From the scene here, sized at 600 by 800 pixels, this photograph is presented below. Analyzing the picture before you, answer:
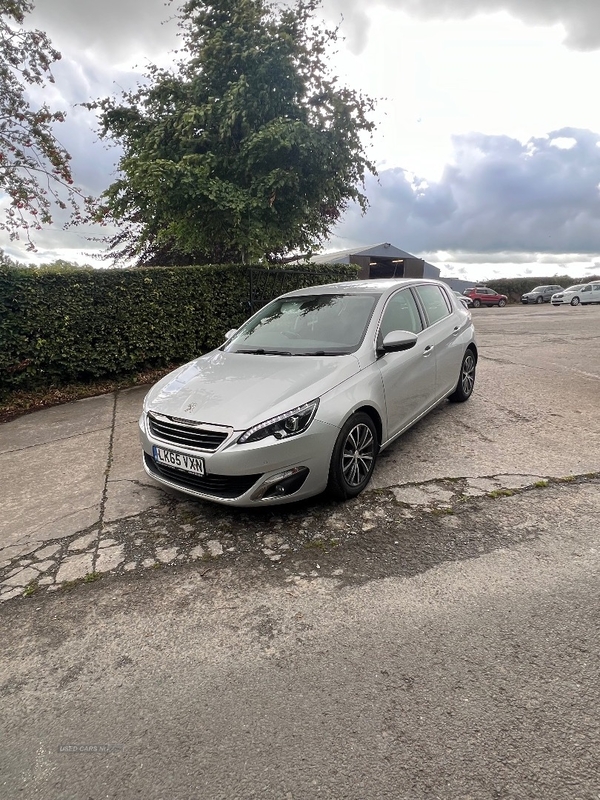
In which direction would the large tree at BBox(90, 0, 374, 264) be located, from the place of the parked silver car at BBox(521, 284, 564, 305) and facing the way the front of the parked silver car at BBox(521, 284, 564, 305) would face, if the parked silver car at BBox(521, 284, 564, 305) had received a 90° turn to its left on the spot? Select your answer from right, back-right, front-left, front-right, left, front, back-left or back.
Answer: front-right

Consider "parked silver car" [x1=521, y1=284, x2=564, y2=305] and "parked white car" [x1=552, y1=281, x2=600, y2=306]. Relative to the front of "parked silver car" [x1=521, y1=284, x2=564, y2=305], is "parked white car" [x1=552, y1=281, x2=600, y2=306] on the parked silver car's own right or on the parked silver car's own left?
on the parked silver car's own left

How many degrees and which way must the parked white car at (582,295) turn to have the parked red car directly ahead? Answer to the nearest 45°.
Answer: approximately 45° to its right

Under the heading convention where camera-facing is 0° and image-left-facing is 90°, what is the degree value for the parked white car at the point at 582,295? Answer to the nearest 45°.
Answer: approximately 45°

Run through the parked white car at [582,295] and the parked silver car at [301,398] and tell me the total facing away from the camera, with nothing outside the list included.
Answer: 0

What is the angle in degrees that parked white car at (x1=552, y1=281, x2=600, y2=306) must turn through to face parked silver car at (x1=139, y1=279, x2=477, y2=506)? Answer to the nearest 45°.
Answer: approximately 45° to its left

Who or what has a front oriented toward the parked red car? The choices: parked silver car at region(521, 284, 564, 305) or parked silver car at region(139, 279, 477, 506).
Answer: parked silver car at region(521, 284, 564, 305)

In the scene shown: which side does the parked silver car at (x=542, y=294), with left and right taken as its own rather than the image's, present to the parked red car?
front

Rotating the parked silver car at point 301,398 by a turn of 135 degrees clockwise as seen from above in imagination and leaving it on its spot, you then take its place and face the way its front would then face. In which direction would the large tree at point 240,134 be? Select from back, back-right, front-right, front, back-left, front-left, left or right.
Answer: front

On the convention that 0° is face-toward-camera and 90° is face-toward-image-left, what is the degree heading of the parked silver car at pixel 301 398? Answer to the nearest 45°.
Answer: approximately 45°

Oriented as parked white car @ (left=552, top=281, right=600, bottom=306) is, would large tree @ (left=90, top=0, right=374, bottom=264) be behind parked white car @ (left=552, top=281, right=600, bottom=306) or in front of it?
in front

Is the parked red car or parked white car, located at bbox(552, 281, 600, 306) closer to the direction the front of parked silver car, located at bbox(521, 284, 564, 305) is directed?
the parked red car

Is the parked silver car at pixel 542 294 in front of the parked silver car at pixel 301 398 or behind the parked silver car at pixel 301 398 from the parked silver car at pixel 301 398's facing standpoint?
behind

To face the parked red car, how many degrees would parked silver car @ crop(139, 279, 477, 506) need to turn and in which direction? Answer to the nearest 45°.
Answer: approximately 135° to its right
